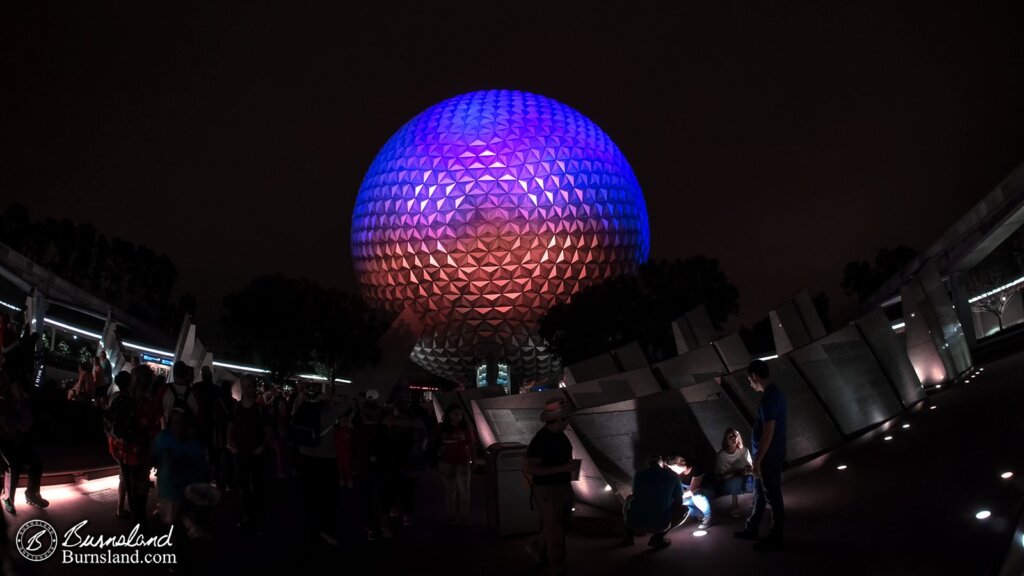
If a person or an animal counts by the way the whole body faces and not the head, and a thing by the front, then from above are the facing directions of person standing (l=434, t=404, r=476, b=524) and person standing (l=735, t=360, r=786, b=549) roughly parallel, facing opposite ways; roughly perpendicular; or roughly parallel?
roughly perpendicular

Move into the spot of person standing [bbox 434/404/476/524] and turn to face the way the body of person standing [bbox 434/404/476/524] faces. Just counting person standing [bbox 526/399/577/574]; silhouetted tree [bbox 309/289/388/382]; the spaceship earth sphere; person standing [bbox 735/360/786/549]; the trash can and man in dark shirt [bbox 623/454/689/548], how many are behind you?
2

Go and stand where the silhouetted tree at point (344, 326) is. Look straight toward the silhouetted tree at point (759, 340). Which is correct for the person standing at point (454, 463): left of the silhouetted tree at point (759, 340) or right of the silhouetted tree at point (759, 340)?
right

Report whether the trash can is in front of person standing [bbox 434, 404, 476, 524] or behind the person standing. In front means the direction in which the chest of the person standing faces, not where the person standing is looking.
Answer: in front

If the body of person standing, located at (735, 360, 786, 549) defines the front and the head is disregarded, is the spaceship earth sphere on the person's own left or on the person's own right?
on the person's own right

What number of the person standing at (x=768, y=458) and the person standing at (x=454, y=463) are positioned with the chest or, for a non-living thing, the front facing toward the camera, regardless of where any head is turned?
1

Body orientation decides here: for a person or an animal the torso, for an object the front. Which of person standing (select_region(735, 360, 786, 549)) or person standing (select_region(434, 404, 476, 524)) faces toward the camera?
person standing (select_region(434, 404, 476, 524))

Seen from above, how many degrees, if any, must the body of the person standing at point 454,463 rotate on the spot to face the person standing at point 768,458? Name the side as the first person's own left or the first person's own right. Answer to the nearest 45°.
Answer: approximately 45° to the first person's own left

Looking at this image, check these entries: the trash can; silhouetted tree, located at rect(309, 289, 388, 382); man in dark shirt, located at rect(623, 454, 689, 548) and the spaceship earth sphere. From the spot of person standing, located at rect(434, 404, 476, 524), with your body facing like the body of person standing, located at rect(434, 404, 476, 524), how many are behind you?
2

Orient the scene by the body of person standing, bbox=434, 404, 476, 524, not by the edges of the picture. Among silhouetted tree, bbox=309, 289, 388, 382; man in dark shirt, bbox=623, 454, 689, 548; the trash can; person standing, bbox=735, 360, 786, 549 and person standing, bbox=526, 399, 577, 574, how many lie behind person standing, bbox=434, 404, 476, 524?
1

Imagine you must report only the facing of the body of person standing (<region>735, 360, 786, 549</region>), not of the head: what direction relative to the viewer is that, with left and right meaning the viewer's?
facing to the left of the viewer

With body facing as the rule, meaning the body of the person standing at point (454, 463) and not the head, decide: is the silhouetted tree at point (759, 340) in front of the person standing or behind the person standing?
behind

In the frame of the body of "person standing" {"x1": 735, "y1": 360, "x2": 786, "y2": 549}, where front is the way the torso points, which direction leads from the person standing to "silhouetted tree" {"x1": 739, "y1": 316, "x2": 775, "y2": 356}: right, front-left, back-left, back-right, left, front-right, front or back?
right

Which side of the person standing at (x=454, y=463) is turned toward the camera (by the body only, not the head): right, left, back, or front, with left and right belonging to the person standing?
front

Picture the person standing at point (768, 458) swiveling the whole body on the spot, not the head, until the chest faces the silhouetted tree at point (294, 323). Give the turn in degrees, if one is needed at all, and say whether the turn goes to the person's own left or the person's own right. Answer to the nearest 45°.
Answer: approximately 45° to the person's own right
